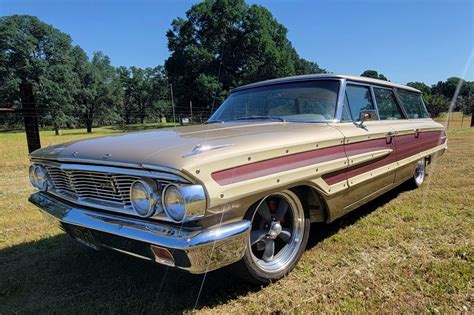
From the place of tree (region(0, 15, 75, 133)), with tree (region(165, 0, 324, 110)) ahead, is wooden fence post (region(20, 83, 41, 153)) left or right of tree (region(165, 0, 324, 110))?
right

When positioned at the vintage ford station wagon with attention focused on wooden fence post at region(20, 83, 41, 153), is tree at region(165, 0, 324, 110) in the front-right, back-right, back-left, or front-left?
front-right

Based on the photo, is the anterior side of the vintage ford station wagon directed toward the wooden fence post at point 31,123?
no

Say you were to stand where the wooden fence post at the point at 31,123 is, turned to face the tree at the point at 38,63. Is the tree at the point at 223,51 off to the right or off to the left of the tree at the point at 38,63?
right

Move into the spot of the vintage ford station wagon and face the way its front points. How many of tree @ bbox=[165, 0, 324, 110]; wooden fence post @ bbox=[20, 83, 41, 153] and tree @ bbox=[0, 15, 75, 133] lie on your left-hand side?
0

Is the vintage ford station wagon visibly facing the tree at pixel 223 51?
no

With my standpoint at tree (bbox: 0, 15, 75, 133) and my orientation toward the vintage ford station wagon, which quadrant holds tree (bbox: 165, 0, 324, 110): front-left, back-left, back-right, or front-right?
front-left

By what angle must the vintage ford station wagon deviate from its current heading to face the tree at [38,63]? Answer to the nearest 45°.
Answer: approximately 90° to its right

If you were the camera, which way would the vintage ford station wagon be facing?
facing the viewer and to the left of the viewer
